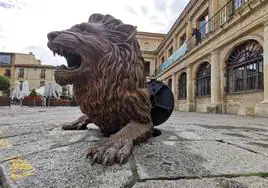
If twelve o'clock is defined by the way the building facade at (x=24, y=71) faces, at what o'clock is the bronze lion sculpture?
The bronze lion sculpture is roughly at 12 o'clock from the building facade.

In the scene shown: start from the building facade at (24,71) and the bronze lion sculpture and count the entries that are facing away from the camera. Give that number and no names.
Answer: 0

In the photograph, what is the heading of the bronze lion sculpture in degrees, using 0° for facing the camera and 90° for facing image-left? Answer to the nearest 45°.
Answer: approximately 45°

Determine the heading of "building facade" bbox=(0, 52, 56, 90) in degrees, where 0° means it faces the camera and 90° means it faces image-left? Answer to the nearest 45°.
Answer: approximately 0°

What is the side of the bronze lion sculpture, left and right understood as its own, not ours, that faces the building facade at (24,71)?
right
